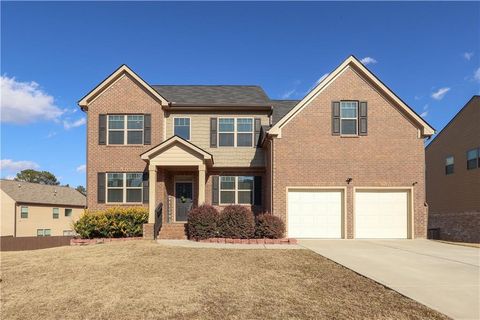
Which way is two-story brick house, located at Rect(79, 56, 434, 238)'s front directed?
toward the camera

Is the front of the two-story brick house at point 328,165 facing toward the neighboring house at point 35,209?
no

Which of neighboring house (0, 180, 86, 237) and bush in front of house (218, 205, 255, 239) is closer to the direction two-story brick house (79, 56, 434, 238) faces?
the bush in front of house

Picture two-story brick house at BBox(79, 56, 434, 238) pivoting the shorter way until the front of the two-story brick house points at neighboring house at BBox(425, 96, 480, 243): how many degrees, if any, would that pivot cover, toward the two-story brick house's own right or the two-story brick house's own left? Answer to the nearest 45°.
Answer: approximately 135° to the two-story brick house's own left

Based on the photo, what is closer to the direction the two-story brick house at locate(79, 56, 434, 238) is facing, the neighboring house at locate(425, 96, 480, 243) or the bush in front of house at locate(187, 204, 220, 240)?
the bush in front of house

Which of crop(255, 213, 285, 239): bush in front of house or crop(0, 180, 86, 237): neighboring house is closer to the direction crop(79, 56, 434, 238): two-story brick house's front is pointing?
the bush in front of house

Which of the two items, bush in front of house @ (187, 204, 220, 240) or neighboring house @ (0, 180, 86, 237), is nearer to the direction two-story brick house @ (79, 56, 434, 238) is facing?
the bush in front of house

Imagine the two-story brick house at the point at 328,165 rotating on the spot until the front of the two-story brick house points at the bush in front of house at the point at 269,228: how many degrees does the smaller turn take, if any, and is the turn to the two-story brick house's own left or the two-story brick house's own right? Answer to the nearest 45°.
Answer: approximately 45° to the two-story brick house's own right
